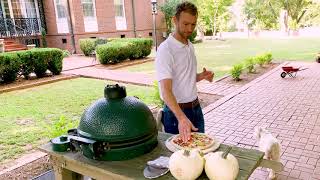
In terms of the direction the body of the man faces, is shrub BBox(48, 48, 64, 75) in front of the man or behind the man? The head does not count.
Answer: behind

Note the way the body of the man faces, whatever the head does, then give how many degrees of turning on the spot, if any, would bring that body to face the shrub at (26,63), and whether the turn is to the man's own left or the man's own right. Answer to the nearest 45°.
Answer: approximately 180°

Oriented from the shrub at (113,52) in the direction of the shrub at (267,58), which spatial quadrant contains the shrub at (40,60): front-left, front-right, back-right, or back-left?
back-right
